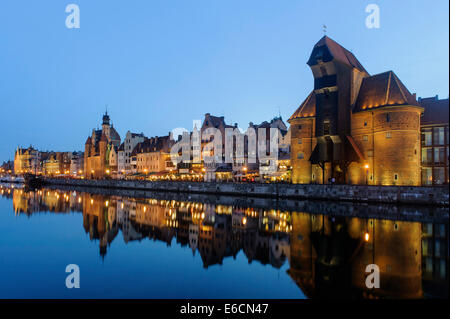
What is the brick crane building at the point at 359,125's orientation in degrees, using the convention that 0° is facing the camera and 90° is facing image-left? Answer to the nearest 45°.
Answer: approximately 45°
